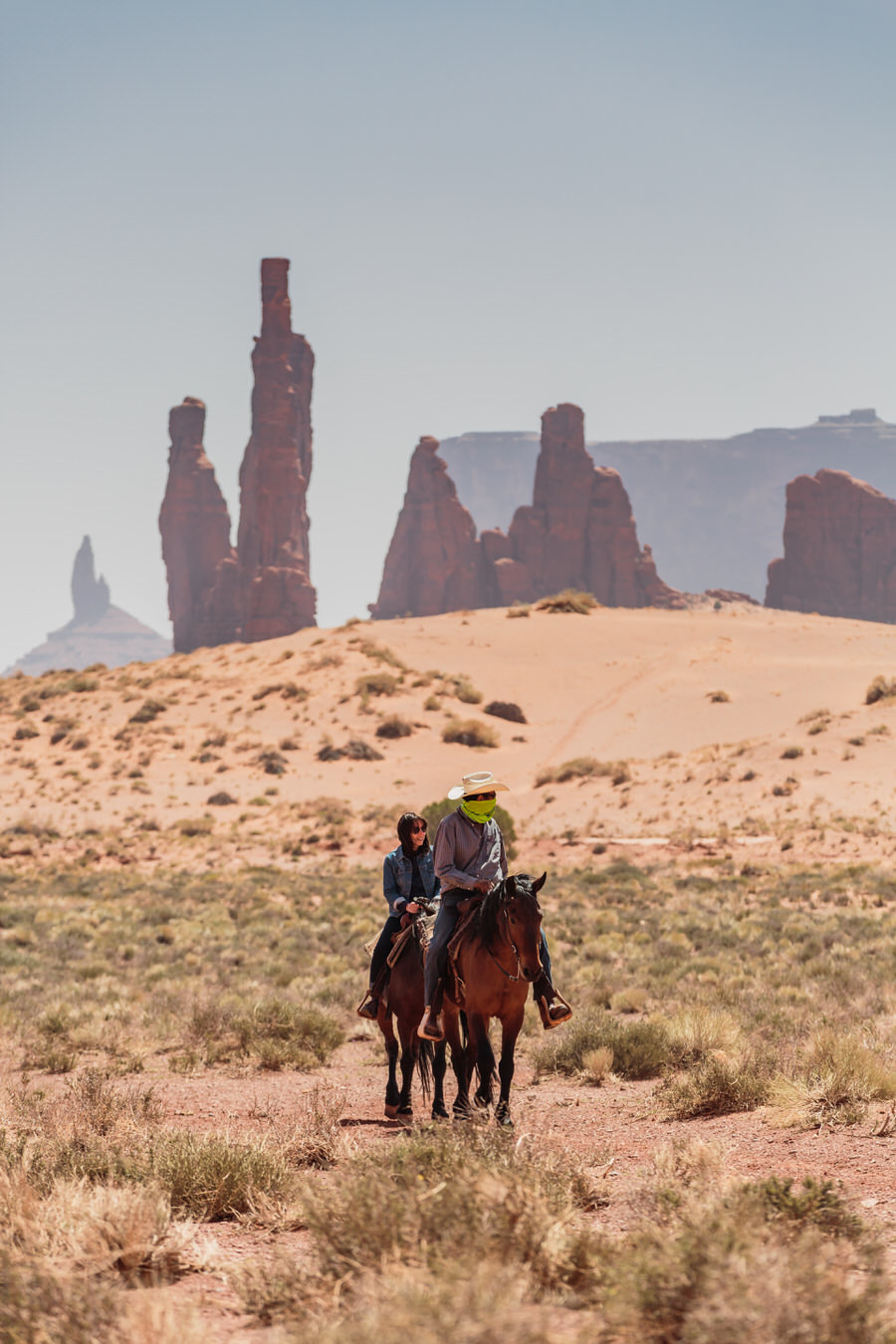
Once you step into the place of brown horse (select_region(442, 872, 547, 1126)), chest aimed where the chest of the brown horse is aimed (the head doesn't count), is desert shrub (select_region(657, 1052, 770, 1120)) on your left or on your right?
on your left

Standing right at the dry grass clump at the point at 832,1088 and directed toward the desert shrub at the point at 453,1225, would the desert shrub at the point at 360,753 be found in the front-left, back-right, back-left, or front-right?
back-right

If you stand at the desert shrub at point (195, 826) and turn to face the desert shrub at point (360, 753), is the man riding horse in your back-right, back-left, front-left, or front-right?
back-right

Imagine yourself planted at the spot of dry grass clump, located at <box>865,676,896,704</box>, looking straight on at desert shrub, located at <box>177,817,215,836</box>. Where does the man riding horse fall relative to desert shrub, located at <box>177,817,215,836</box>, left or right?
left

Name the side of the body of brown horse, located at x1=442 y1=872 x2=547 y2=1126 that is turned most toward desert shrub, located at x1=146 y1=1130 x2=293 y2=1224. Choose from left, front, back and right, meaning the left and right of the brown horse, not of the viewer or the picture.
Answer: front

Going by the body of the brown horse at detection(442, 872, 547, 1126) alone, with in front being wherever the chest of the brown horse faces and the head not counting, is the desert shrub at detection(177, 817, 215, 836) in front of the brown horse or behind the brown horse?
behind

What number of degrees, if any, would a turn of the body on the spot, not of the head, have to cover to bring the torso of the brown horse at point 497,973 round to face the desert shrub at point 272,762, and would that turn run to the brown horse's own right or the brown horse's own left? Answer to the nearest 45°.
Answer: approximately 135° to the brown horse's own left

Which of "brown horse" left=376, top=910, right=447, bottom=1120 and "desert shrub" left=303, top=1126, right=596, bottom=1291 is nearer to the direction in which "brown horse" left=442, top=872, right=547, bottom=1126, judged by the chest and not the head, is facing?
the desert shrub

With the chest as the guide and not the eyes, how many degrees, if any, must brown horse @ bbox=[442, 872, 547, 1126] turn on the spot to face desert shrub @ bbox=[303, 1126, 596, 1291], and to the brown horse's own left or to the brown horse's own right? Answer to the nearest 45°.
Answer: approximately 45° to the brown horse's own right

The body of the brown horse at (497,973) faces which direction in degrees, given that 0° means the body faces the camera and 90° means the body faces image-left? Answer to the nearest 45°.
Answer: approximately 315°

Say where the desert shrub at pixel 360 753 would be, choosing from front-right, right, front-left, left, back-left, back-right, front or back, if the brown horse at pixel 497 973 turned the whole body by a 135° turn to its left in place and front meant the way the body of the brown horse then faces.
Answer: front

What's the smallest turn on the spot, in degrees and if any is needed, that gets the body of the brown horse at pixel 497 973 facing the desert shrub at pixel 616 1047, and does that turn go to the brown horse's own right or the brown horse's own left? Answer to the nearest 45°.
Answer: approximately 135° to the brown horse's own left

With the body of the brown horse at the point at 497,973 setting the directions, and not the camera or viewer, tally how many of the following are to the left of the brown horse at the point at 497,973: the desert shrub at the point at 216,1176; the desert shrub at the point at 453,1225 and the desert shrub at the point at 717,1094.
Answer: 1
